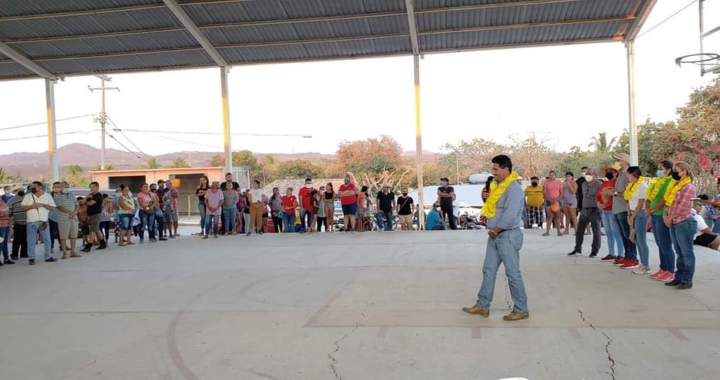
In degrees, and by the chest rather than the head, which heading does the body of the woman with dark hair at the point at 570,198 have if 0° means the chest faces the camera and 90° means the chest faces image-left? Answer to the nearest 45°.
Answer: approximately 45°

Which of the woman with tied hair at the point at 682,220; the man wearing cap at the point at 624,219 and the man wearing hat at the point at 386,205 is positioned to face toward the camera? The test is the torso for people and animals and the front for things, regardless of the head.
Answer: the man wearing hat at the point at 386,205

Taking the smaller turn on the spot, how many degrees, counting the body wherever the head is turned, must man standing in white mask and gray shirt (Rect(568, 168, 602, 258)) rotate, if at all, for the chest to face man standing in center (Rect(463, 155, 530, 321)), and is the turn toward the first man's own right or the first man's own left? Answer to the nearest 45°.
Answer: approximately 45° to the first man's own left

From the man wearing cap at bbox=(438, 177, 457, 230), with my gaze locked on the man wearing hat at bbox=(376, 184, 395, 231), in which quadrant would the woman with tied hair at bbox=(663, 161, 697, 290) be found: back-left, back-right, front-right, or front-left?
back-left

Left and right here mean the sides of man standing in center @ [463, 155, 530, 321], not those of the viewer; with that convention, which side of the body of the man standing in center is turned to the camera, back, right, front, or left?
left

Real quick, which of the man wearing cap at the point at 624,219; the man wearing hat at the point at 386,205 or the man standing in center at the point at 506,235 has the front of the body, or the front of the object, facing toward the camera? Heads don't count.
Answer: the man wearing hat at the point at 386,205

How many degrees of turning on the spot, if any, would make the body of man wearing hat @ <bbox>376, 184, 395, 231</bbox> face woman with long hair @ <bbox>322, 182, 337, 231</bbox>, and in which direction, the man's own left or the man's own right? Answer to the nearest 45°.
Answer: approximately 90° to the man's own right

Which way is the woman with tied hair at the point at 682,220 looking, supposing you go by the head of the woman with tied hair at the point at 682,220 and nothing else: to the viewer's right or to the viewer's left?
to the viewer's left

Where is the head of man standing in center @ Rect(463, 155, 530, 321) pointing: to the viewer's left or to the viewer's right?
to the viewer's left

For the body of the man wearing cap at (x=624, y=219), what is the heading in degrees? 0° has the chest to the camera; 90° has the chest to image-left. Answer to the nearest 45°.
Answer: approximately 90°

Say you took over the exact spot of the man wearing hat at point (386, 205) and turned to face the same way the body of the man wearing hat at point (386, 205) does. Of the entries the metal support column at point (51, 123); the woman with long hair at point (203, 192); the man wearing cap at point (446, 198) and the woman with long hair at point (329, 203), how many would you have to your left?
1

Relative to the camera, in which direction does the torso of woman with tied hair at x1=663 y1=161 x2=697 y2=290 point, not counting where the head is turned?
to the viewer's left
